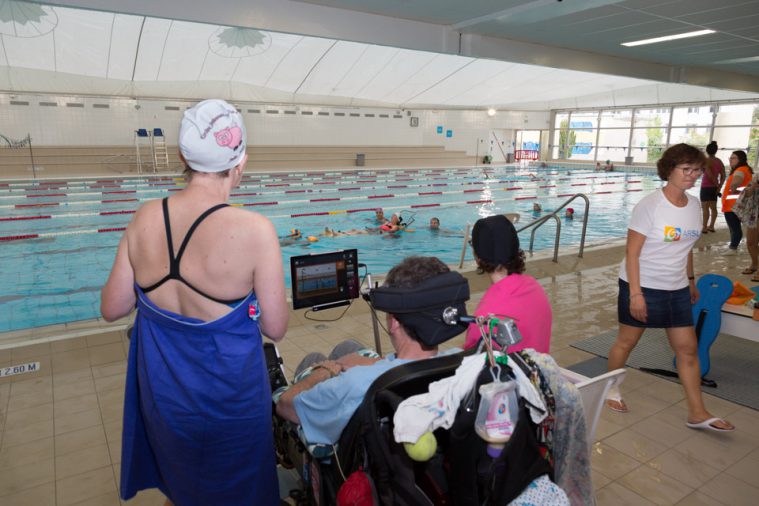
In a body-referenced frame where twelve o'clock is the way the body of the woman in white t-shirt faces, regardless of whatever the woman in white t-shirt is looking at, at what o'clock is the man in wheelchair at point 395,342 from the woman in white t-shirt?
The man in wheelchair is roughly at 2 o'clock from the woman in white t-shirt.

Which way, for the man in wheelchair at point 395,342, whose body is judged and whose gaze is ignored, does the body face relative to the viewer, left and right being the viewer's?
facing away from the viewer and to the left of the viewer

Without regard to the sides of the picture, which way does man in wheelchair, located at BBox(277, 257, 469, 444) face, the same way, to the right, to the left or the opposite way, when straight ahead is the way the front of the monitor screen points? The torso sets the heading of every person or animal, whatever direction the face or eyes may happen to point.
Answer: the opposite way

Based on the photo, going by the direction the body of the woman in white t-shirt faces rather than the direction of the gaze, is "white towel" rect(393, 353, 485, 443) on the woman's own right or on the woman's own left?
on the woman's own right

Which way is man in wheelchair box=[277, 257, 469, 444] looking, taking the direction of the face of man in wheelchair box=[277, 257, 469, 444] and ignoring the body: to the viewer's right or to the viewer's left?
to the viewer's left

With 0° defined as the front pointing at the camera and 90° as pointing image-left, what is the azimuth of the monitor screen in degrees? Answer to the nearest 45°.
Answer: approximately 315°

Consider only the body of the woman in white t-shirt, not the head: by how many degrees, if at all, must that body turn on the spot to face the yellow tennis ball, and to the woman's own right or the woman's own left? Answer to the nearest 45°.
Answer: approximately 45° to the woman's own right

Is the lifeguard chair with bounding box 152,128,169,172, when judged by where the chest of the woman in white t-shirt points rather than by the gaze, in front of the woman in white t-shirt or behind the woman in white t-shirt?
behind
